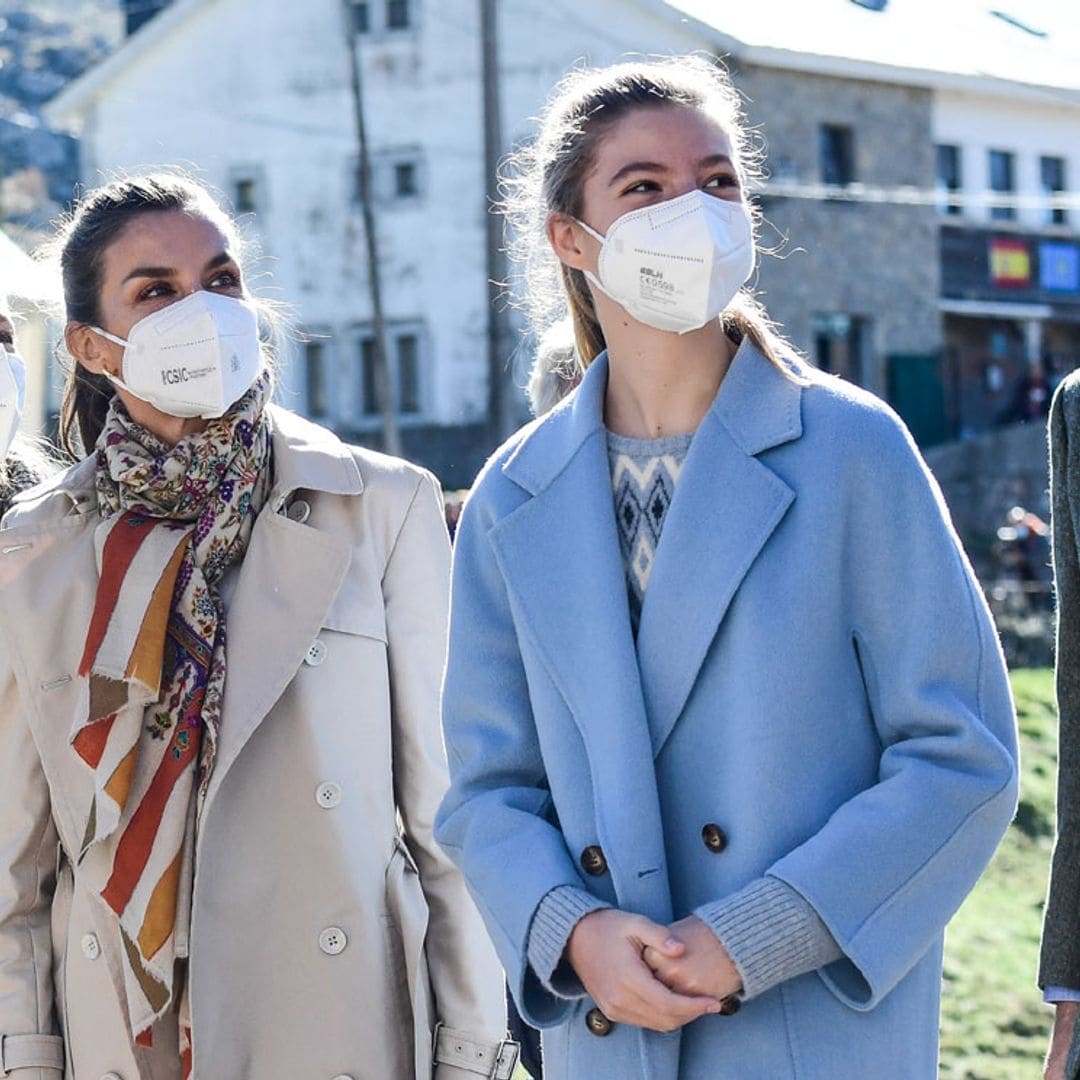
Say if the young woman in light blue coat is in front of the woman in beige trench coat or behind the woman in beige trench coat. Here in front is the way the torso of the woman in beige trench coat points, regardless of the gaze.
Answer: in front

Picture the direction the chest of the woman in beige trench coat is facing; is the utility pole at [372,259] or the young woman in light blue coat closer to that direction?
the young woman in light blue coat

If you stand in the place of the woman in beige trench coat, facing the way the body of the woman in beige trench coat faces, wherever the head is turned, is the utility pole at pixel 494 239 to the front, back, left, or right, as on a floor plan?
back

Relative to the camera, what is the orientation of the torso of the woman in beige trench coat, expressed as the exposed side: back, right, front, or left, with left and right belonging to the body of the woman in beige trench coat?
front

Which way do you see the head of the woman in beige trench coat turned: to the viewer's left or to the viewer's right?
to the viewer's right

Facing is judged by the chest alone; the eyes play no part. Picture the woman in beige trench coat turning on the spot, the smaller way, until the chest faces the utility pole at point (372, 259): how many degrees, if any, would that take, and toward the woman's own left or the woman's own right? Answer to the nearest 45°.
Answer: approximately 180°

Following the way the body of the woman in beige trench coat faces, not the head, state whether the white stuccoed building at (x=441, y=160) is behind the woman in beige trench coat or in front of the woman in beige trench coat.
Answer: behind
